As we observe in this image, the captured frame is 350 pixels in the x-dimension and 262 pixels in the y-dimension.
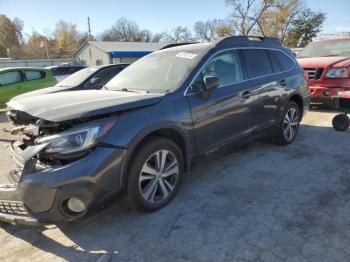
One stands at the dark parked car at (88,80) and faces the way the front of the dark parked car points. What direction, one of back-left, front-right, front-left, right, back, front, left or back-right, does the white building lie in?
back-right

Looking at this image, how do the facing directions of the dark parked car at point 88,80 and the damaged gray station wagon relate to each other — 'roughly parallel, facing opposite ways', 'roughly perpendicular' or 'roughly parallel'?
roughly parallel

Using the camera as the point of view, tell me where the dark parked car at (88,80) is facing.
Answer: facing the viewer and to the left of the viewer

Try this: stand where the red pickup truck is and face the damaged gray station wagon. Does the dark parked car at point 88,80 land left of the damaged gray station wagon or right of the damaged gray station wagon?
right

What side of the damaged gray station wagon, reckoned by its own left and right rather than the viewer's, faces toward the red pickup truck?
back

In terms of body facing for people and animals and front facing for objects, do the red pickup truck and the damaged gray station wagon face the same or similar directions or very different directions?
same or similar directions

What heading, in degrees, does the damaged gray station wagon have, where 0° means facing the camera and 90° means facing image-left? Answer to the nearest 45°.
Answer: approximately 45°

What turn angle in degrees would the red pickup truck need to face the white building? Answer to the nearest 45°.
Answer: approximately 90° to its right

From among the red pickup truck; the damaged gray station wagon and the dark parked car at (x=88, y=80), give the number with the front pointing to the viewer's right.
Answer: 0

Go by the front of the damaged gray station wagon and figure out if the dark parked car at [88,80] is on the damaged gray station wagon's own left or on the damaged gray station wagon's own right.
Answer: on the damaged gray station wagon's own right

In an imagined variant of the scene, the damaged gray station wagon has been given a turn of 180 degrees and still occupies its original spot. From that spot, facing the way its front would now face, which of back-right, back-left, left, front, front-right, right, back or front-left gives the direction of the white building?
front-left

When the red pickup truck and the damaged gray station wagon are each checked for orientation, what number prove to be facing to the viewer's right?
0
